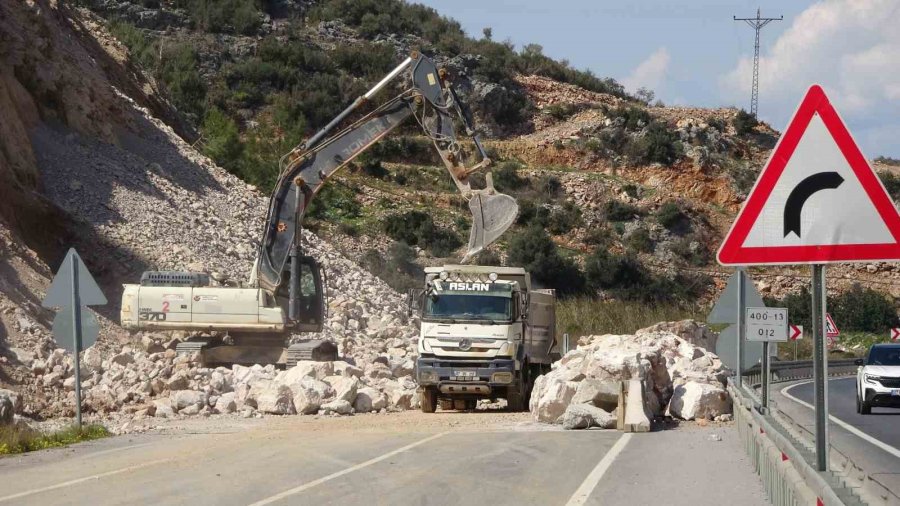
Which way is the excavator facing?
to the viewer's right

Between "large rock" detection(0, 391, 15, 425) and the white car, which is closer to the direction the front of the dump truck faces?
the large rock

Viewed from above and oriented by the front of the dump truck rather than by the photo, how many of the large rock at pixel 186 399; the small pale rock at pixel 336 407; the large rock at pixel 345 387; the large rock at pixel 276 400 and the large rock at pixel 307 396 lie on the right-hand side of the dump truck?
5

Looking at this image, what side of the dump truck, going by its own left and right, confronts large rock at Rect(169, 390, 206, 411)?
right

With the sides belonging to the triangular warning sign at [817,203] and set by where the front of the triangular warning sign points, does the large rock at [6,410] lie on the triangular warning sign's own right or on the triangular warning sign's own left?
on the triangular warning sign's own right

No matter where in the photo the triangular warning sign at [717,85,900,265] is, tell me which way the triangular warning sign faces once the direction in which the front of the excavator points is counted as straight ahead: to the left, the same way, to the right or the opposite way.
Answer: to the right

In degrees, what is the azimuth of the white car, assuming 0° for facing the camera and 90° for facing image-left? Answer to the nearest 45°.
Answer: approximately 0°

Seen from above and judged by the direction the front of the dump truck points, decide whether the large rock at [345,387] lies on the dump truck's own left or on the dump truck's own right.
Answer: on the dump truck's own right

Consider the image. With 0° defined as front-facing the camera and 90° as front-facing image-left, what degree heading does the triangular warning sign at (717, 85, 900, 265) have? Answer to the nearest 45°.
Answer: approximately 0°

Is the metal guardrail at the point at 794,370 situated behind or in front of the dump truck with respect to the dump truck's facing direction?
behind

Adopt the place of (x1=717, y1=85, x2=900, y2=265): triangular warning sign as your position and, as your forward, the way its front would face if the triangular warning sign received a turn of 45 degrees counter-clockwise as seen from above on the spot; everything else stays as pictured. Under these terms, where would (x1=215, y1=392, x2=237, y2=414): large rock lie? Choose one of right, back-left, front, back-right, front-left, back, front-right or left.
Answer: back
